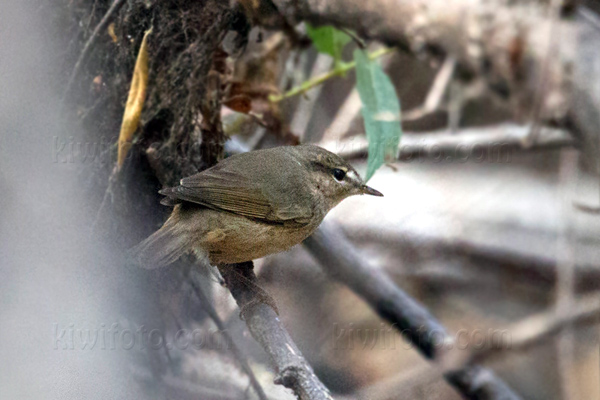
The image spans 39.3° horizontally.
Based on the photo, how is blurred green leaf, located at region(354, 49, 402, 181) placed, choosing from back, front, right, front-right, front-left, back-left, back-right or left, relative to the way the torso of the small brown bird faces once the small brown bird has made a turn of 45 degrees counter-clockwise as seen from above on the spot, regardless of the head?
front

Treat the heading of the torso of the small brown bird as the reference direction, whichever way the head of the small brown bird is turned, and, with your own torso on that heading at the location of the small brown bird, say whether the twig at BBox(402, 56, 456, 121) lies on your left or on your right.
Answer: on your left

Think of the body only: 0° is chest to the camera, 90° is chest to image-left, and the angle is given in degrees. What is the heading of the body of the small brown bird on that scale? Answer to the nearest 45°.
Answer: approximately 270°

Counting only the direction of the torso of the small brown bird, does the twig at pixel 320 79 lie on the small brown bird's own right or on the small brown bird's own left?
on the small brown bird's own left

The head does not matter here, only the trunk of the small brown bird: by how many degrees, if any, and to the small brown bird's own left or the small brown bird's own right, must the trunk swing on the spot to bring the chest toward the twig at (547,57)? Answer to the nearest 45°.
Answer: approximately 45° to the small brown bird's own left
